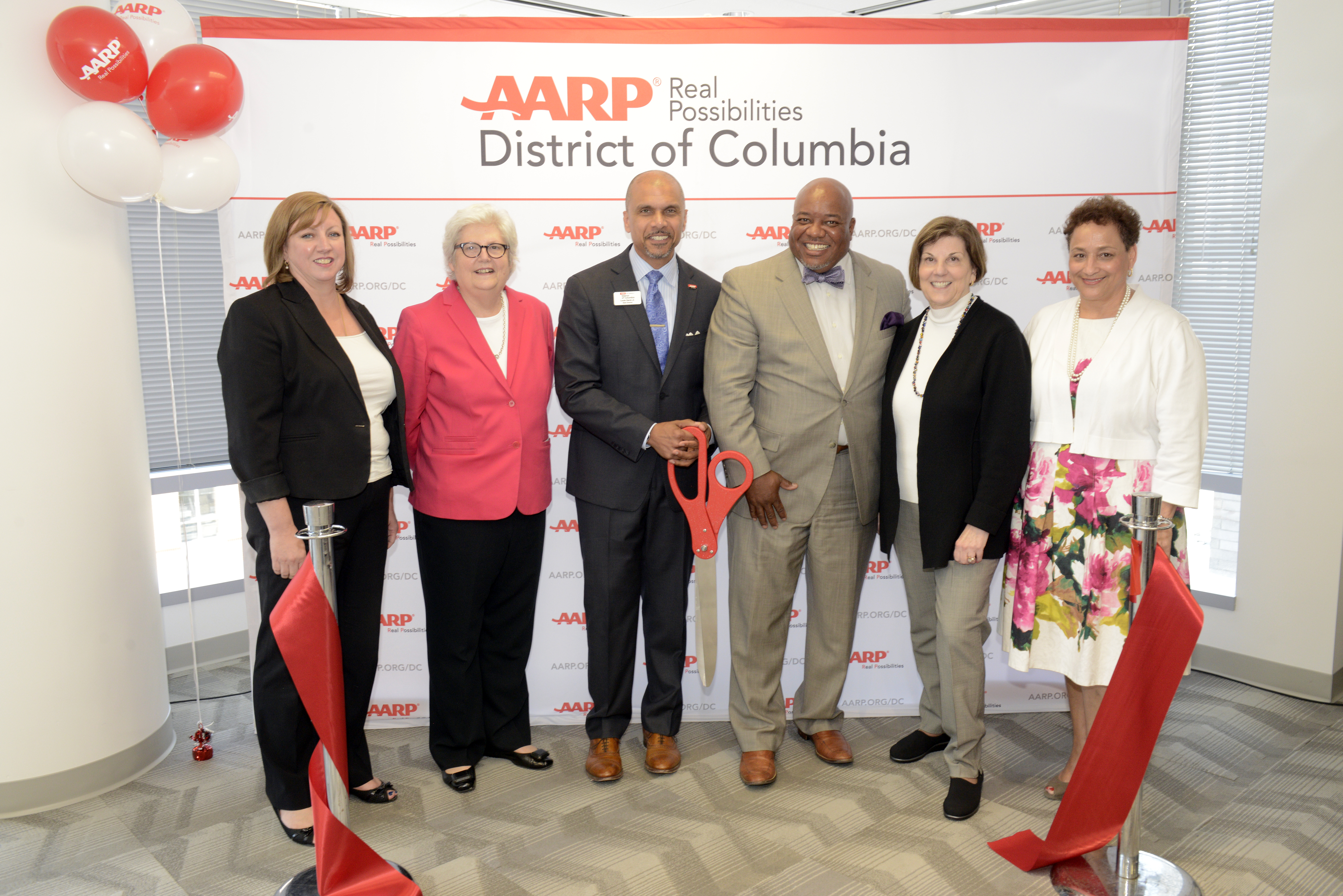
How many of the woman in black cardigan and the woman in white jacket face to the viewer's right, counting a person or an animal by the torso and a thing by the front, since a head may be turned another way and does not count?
0

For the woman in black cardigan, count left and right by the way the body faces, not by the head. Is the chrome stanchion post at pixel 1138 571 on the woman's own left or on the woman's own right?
on the woman's own left

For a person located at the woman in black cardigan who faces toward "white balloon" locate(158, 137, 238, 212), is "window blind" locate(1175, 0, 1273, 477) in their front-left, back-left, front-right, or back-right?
back-right

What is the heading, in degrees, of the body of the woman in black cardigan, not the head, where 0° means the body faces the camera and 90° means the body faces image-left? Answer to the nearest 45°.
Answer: approximately 45°

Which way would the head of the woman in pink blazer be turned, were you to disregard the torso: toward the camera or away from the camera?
toward the camera

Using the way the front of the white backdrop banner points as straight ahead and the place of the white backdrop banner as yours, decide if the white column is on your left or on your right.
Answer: on your right

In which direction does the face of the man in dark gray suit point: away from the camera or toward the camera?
toward the camera

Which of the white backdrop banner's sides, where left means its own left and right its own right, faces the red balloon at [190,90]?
right

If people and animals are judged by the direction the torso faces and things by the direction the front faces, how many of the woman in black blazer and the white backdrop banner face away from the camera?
0

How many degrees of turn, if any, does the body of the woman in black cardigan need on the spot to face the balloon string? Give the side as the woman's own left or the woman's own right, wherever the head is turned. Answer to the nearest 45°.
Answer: approximately 45° to the woman's own right

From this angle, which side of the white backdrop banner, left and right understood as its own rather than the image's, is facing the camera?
front

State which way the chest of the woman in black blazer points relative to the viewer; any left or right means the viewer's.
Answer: facing the viewer and to the right of the viewer
